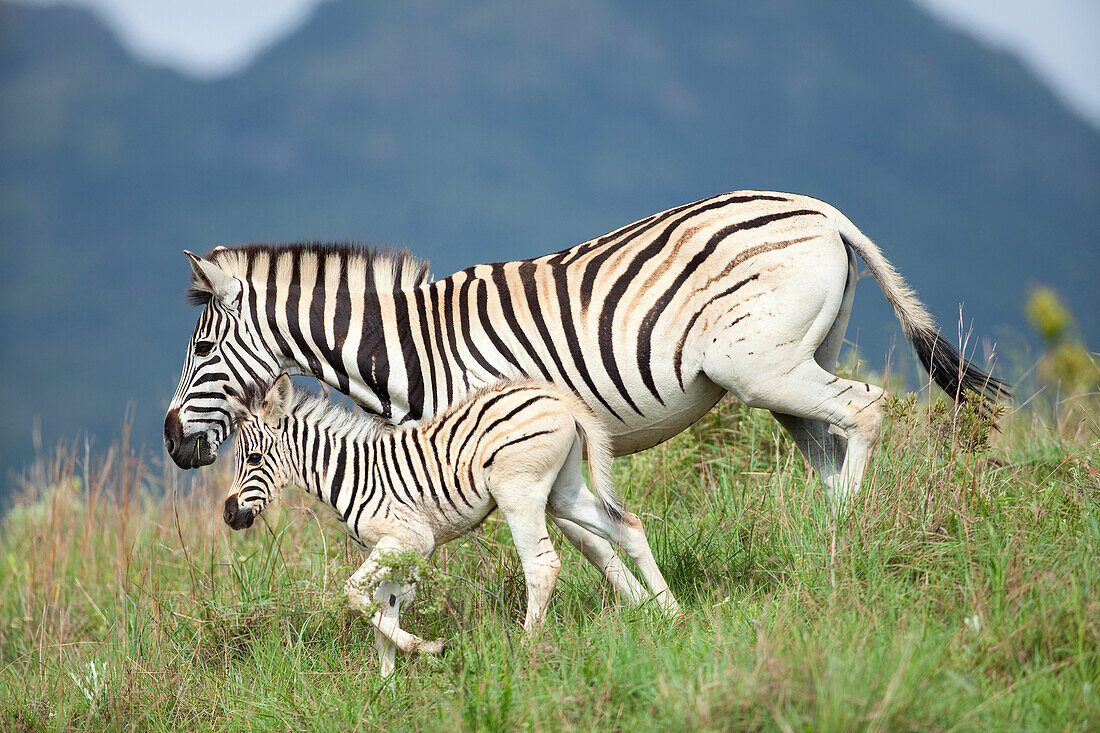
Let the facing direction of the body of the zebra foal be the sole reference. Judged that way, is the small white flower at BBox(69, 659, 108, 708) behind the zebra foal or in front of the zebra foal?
in front

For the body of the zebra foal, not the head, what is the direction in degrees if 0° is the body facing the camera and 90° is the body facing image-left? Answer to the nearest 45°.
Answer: approximately 90°

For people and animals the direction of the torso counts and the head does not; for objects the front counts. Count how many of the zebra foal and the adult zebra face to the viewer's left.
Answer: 2

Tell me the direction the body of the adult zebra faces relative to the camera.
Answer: to the viewer's left
